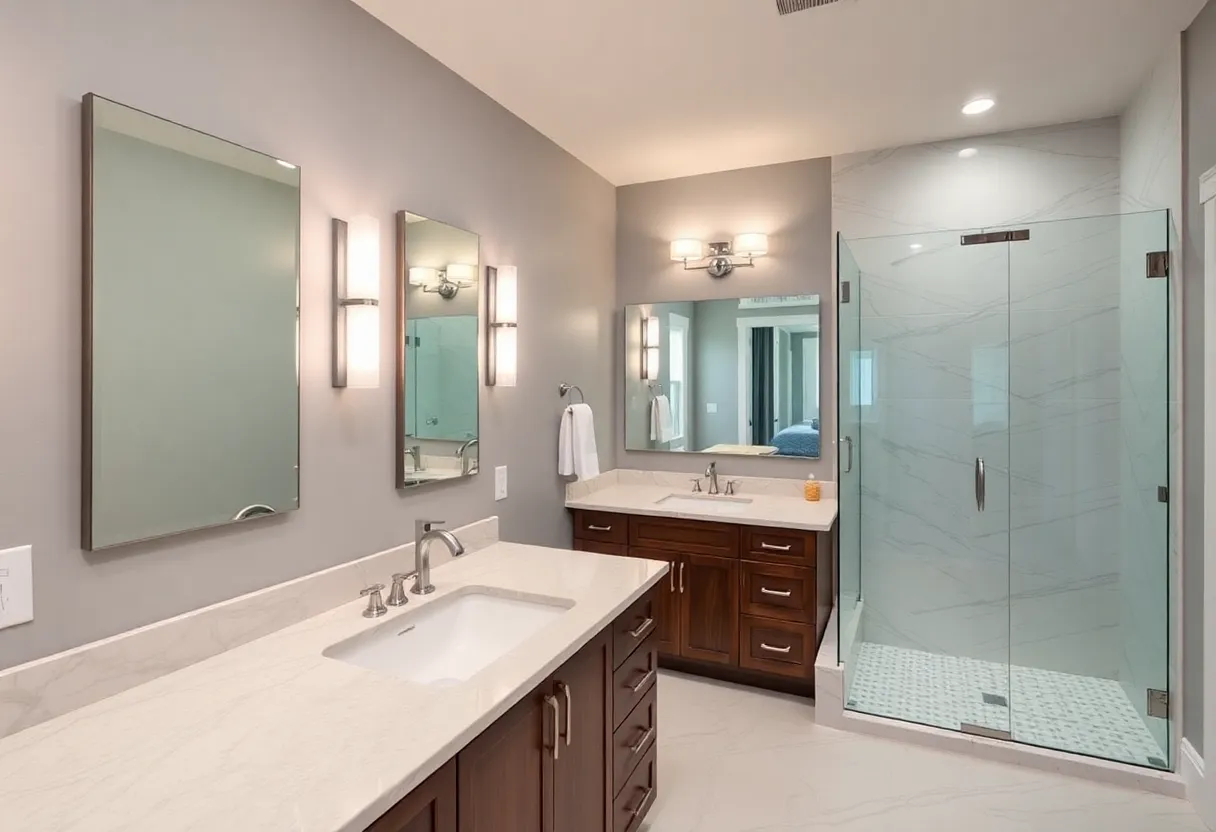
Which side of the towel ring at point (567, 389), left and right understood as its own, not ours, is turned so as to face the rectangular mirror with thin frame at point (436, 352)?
right

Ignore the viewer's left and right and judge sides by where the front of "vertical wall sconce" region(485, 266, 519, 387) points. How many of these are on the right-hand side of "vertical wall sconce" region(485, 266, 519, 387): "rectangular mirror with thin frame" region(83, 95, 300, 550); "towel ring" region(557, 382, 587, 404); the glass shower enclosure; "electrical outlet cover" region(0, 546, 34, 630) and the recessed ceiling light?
2

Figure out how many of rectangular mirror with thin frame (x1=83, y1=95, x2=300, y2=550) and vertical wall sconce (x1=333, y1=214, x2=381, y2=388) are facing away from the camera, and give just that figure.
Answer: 0

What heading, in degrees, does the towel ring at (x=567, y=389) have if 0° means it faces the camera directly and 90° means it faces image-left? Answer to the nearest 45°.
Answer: approximately 315°

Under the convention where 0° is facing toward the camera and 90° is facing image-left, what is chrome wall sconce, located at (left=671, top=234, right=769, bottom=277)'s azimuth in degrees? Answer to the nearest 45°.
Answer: approximately 0°

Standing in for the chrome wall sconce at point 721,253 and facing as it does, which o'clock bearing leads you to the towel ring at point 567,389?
The towel ring is roughly at 2 o'clock from the chrome wall sconce.

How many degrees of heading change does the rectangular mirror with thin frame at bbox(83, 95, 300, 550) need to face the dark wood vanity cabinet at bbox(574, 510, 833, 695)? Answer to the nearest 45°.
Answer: approximately 45° to its left

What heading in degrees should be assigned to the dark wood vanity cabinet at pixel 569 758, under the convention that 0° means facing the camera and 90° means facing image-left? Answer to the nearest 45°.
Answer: approximately 315°

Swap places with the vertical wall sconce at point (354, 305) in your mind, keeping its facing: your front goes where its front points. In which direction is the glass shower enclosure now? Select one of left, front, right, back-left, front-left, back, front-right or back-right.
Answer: front-left

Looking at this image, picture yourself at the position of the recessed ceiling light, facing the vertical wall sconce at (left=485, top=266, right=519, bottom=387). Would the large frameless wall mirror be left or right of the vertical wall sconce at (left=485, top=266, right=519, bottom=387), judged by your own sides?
right
